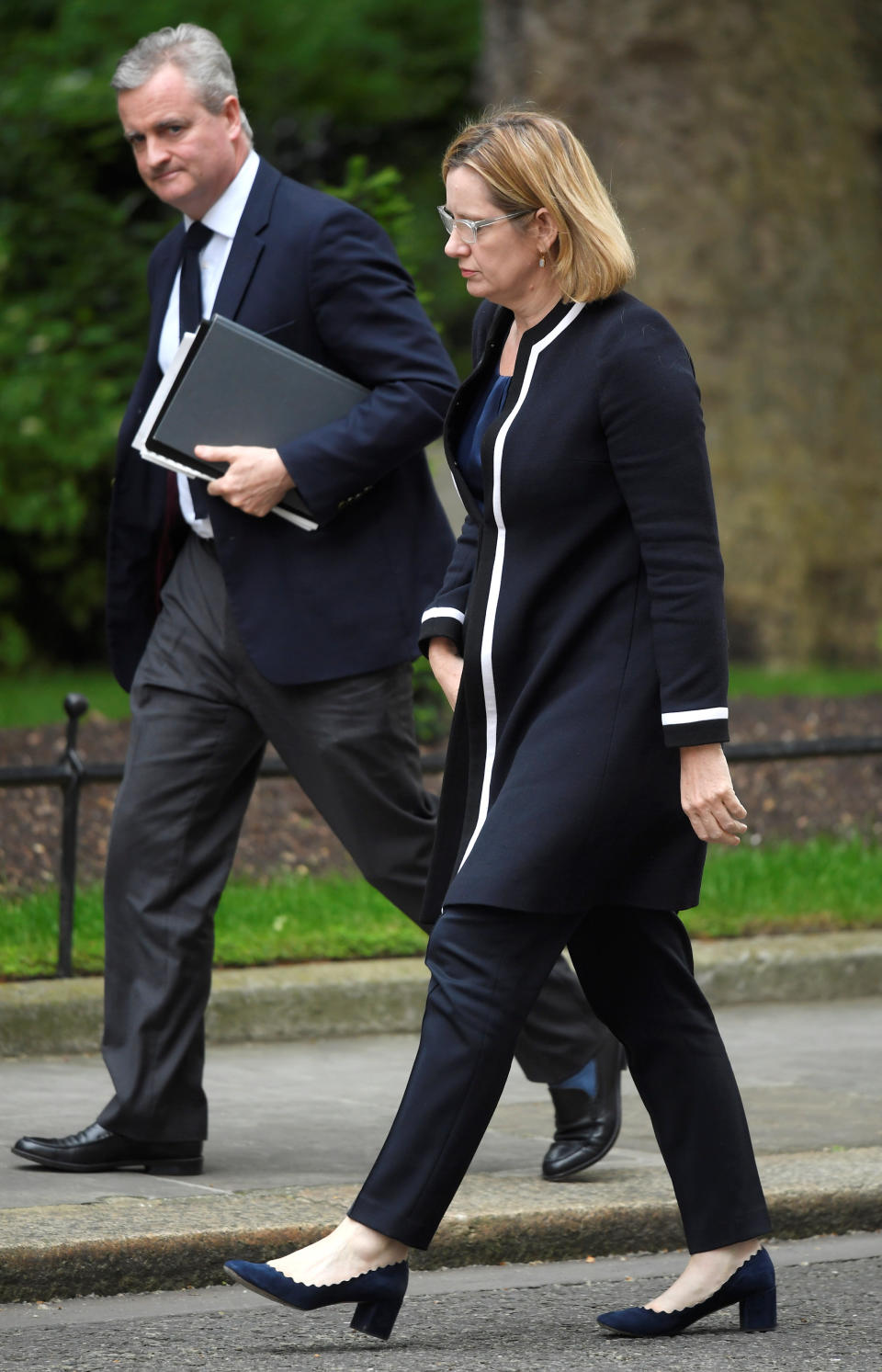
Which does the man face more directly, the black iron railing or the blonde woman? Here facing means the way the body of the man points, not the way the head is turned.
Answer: the blonde woman
